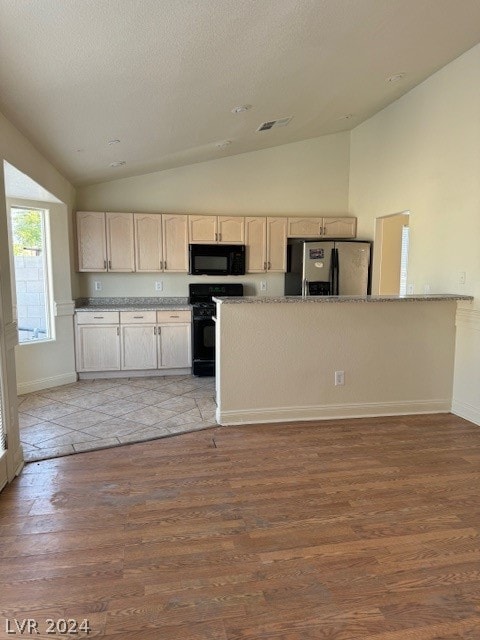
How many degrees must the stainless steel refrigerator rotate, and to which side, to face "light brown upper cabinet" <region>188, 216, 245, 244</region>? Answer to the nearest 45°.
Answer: approximately 90° to its right

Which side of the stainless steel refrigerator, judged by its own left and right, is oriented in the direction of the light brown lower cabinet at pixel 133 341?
right

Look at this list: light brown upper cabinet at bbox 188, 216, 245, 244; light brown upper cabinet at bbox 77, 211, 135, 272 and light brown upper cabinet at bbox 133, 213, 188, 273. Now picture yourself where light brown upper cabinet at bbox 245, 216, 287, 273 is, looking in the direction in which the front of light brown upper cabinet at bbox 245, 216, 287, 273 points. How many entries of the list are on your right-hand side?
3

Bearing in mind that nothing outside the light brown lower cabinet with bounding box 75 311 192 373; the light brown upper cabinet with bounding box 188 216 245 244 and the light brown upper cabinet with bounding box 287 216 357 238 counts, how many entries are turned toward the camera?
3

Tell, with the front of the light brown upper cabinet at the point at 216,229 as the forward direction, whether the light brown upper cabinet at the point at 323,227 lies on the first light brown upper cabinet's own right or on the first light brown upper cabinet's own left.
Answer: on the first light brown upper cabinet's own left

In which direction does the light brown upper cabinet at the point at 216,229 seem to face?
toward the camera

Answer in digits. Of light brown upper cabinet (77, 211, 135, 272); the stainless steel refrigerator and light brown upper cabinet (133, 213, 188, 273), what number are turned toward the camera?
3

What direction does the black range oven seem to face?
toward the camera

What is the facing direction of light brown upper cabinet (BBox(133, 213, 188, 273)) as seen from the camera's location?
facing the viewer

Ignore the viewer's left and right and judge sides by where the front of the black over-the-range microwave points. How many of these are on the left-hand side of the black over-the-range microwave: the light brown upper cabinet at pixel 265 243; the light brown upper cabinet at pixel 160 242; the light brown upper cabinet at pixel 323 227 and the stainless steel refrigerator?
3

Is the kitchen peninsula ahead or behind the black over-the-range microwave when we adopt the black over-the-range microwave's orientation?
ahead

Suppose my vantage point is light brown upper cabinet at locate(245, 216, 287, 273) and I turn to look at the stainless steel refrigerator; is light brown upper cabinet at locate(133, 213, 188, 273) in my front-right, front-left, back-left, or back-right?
back-right
